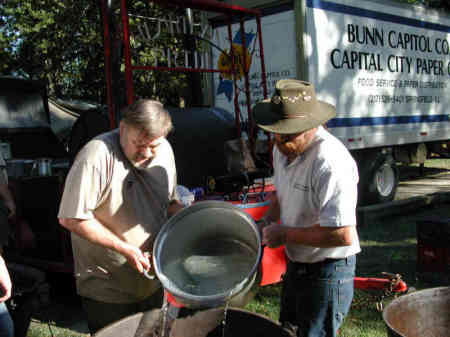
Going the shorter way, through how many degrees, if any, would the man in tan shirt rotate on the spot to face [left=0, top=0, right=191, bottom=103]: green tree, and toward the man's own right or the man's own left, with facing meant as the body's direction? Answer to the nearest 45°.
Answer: approximately 135° to the man's own left

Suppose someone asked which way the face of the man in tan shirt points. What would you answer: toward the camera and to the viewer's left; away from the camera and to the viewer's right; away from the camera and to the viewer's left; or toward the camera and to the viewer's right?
toward the camera and to the viewer's right

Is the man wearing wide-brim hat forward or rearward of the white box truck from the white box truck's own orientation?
rearward

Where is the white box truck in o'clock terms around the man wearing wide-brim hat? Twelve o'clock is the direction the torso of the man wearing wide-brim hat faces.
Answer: The white box truck is roughly at 5 o'clock from the man wearing wide-brim hat.

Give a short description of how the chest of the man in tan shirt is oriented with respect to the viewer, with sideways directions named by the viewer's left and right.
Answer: facing the viewer and to the right of the viewer

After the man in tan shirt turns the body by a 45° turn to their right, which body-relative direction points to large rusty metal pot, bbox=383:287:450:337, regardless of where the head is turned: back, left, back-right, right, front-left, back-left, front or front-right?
left

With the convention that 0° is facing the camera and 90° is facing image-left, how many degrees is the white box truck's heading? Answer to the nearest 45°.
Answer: approximately 225°

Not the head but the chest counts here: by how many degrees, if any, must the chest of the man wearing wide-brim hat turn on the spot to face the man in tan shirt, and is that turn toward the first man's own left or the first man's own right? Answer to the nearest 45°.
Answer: approximately 45° to the first man's own right

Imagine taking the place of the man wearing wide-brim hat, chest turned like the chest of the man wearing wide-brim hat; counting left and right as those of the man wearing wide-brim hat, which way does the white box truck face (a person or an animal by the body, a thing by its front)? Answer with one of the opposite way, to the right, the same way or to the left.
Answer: the opposite way

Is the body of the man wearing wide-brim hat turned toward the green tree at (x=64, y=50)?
no

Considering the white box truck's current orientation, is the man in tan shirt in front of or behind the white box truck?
behind

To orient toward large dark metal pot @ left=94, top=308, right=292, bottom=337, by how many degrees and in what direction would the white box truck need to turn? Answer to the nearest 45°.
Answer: approximately 135° to its right

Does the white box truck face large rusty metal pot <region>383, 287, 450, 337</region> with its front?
no

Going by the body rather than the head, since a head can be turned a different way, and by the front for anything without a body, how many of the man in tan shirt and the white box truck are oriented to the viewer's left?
0

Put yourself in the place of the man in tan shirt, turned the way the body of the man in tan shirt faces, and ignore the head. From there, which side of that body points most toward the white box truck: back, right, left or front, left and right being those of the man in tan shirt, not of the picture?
left
